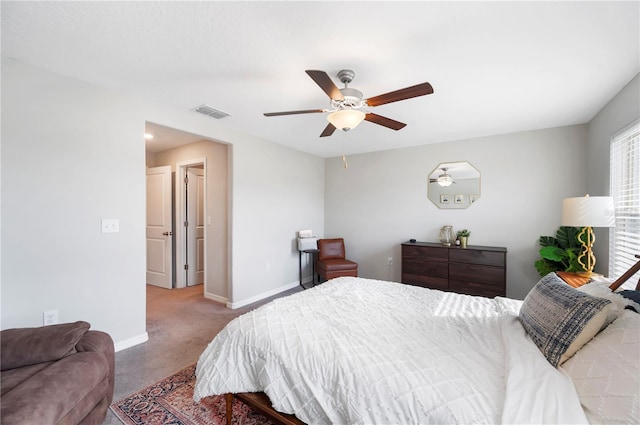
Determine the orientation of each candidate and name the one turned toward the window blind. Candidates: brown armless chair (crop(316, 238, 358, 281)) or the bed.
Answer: the brown armless chair

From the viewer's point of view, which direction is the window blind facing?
to the viewer's left

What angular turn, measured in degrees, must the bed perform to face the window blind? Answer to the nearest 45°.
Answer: approximately 135° to its right

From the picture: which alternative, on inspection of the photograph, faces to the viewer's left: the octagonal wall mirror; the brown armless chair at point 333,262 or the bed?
the bed

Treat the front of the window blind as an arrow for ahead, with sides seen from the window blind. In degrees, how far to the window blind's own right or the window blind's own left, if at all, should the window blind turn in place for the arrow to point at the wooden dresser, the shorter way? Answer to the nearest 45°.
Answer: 0° — it already faces it

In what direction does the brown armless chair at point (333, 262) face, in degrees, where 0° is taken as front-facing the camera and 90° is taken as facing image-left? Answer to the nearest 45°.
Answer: approximately 315°

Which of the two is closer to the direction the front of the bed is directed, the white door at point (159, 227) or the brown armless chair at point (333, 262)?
the white door

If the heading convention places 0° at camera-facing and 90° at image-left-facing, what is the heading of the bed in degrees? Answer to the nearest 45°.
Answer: approximately 90°

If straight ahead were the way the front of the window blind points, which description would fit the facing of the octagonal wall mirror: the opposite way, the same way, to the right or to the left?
to the left

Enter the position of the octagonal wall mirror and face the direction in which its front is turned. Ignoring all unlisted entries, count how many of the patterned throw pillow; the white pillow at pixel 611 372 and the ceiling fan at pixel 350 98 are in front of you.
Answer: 3

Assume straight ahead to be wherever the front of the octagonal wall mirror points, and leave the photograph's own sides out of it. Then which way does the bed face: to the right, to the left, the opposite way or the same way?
to the right
